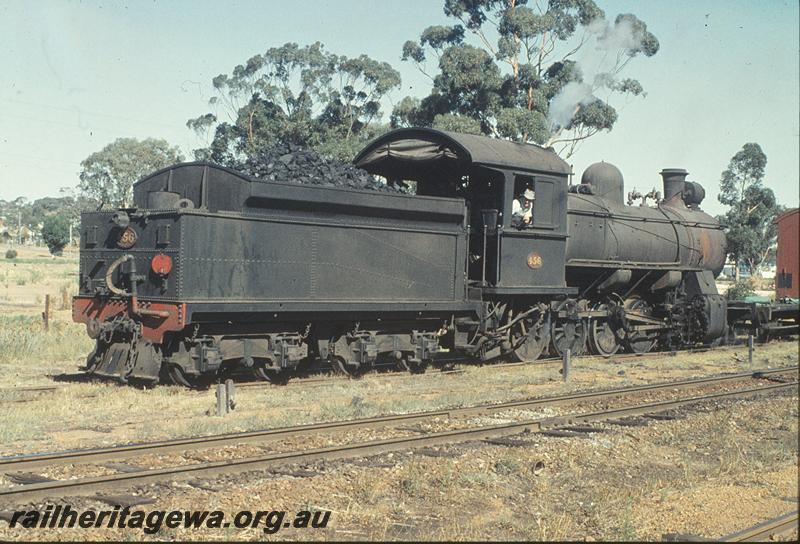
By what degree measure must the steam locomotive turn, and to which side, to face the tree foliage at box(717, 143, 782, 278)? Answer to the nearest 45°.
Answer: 0° — it already faces it

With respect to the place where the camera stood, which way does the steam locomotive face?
facing away from the viewer and to the right of the viewer

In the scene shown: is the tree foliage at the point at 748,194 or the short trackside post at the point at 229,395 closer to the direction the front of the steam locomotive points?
the tree foliage

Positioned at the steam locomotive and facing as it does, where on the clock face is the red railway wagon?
The red railway wagon is roughly at 12 o'clock from the steam locomotive.
